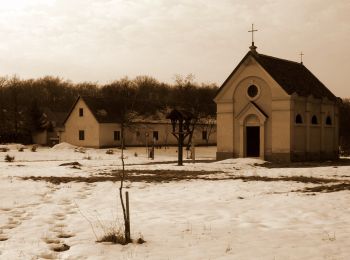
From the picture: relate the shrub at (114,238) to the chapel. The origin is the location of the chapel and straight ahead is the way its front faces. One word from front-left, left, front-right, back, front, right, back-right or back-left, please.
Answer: front-left

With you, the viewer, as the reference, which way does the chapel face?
facing the viewer and to the left of the viewer
